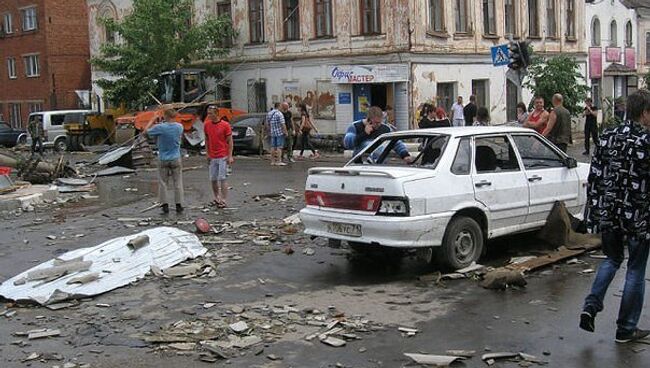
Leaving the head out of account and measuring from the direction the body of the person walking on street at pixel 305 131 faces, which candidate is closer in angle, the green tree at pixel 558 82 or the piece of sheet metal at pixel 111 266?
the piece of sheet metal

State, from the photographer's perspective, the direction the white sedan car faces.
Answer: facing away from the viewer and to the right of the viewer

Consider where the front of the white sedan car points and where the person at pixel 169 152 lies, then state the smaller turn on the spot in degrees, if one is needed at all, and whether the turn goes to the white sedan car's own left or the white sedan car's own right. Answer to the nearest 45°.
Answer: approximately 90° to the white sedan car's own left

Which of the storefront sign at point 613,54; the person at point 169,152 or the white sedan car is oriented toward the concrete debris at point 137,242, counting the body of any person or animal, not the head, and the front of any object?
the storefront sign

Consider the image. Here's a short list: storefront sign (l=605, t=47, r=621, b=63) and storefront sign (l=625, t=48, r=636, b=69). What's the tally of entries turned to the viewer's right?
0

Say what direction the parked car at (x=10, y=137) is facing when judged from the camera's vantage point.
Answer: facing to the right of the viewer

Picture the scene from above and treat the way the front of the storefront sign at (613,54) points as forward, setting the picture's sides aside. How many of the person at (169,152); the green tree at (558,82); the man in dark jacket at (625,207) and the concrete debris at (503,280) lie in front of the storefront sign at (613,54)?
4

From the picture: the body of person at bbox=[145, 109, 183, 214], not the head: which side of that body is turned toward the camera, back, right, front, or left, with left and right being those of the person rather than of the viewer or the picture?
back

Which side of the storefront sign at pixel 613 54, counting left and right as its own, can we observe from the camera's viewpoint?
front

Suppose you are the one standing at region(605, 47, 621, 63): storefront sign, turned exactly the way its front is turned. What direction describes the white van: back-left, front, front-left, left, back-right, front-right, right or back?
front-right
